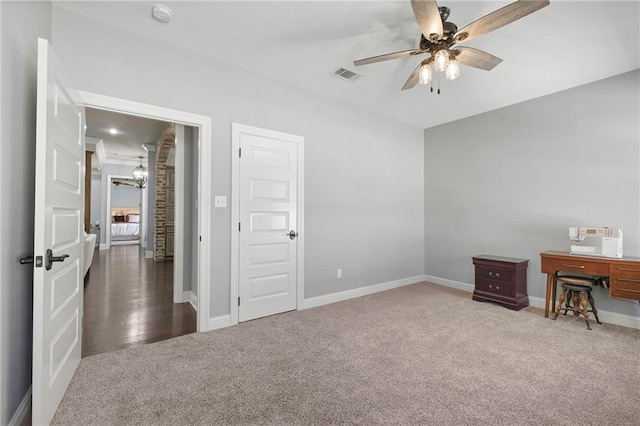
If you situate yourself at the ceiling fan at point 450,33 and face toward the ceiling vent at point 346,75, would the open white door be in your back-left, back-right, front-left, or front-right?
front-left

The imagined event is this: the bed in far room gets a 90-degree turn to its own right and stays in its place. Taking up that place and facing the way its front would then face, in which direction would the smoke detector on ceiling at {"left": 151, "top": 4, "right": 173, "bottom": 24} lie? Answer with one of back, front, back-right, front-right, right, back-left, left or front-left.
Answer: left

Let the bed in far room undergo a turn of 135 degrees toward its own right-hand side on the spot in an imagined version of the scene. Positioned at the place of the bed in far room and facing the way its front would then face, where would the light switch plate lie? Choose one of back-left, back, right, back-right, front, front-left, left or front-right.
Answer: back-left

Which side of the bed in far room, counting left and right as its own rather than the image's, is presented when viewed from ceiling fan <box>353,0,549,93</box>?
front

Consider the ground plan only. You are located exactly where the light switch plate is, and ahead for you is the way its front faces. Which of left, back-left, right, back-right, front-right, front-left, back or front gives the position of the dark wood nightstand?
left

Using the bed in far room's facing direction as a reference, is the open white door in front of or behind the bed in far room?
in front

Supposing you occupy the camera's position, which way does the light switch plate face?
facing the viewer

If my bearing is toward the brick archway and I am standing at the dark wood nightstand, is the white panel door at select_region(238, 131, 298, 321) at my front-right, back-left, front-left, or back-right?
front-left

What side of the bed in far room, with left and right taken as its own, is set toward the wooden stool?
front

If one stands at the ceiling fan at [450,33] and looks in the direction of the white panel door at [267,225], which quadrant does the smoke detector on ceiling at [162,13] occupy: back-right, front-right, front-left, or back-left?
front-left

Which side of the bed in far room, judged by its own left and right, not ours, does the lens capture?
front

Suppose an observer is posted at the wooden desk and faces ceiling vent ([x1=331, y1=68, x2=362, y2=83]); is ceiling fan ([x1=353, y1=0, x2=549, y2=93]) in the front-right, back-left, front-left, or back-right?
front-left
